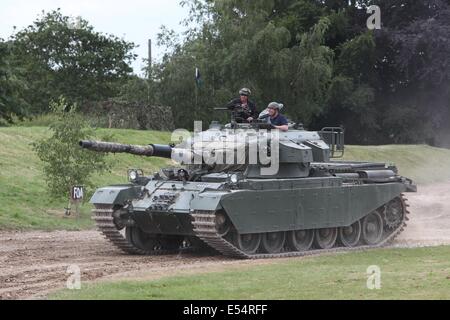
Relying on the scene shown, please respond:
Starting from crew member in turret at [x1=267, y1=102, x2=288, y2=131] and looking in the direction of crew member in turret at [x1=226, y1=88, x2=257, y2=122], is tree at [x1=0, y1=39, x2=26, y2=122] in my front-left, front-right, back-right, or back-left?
front-right

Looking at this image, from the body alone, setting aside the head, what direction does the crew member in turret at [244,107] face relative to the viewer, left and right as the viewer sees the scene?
facing the viewer and to the left of the viewer

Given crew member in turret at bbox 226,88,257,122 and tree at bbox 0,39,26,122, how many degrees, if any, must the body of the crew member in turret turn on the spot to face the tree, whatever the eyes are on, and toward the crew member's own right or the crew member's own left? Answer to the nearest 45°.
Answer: approximately 90° to the crew member's own right

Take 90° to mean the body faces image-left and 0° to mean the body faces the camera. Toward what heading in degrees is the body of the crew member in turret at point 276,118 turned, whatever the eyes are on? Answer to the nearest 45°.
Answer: approximately 45°

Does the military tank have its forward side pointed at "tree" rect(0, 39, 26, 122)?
no

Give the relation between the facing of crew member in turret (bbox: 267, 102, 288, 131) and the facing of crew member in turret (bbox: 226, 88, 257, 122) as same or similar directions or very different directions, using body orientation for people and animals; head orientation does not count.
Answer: same or similar directions

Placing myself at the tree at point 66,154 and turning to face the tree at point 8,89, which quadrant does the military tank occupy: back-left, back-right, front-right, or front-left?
back-right

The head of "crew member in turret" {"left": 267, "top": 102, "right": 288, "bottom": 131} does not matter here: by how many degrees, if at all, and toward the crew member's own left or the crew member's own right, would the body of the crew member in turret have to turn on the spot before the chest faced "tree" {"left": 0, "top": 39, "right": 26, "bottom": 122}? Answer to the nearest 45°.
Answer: approximately 90° to the crew member's own right

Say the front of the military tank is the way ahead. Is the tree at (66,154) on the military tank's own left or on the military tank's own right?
on the military tank's own right
